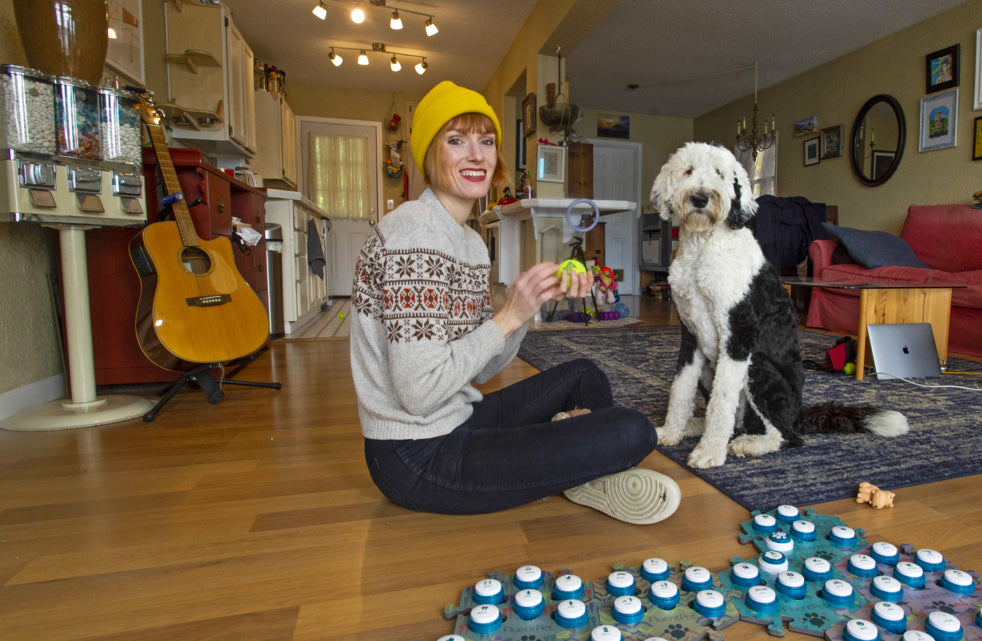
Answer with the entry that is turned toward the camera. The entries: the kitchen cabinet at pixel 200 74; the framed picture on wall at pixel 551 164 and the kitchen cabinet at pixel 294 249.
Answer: the framed picture on wall

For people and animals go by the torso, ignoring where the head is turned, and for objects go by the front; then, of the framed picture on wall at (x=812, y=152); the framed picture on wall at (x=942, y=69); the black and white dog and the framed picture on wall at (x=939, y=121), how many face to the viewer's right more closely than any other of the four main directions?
0

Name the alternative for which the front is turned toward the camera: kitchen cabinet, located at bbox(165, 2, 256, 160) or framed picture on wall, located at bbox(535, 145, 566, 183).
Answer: the framed picture on wall

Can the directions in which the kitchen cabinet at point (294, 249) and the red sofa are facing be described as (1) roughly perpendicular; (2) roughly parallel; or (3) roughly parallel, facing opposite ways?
roughly parallel, facing opposite ways

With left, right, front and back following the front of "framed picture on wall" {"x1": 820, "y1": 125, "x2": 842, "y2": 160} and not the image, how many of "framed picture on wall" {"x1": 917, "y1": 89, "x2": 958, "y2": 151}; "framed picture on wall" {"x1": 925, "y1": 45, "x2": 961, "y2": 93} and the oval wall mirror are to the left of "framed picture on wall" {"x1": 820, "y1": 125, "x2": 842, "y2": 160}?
3

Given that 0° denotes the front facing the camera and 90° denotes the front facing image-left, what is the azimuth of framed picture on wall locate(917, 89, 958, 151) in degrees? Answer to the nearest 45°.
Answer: approximately 45°

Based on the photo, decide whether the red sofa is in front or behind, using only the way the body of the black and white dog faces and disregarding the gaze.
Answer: behind

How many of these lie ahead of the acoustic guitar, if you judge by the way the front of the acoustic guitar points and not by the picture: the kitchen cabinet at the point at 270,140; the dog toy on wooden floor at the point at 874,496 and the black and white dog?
2

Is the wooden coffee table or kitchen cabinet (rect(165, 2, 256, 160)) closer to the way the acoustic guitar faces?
the wooden coffee table

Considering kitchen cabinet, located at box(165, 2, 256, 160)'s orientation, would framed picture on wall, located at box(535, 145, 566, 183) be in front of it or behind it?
in front

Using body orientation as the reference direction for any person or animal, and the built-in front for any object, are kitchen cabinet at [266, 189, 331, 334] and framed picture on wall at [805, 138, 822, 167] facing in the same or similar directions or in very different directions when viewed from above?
very different directions

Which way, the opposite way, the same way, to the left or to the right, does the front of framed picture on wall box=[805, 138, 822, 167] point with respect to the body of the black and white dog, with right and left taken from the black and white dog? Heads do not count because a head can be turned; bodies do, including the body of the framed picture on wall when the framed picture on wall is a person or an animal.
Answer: the same way

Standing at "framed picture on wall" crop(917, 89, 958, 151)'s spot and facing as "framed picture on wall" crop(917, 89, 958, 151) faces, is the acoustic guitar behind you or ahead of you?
ahead

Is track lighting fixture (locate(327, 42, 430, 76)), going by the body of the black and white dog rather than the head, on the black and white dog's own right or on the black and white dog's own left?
on the black and white dog's own right

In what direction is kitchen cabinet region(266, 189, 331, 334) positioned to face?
to the viewer's right

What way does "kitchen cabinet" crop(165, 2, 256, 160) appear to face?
to the viewer's right

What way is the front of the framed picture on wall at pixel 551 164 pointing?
toward the camera

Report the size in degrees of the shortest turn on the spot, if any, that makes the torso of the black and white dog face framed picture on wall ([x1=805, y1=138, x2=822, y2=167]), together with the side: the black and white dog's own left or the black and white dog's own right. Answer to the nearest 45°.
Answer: approximately 135° to the black and white dog's own right

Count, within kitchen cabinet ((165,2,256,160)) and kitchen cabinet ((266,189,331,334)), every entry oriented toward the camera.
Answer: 0
